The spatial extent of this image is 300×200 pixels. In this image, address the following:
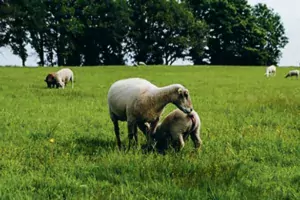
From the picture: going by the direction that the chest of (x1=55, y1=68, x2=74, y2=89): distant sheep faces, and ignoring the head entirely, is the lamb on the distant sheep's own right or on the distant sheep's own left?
on the distant sheep's own left

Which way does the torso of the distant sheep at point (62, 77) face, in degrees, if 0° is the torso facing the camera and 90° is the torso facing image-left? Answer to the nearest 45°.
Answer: approximately 45°
